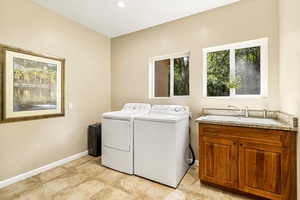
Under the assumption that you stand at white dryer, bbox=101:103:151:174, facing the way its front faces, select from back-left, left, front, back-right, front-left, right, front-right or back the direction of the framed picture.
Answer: front-right

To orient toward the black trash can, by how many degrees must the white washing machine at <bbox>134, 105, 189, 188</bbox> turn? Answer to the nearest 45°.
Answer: approximately 90° to its right

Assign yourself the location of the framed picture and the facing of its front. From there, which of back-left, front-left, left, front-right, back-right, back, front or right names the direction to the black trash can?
front-left

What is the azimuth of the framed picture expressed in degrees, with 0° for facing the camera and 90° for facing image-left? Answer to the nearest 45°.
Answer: approximately 315°

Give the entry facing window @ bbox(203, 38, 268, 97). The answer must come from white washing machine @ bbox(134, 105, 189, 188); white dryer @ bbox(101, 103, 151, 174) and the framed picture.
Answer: the framed picture

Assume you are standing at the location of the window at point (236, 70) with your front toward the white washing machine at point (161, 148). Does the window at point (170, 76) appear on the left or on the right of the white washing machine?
right

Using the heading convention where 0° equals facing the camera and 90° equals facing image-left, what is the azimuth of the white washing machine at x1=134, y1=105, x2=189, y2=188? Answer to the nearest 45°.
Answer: approximately 45°

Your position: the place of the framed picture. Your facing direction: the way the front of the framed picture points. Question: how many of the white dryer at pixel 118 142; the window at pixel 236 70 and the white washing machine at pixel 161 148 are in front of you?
3

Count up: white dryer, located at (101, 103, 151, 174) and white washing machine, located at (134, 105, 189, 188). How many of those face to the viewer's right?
0

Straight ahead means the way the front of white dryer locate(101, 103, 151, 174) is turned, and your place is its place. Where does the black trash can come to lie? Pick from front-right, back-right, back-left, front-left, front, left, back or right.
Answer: right
